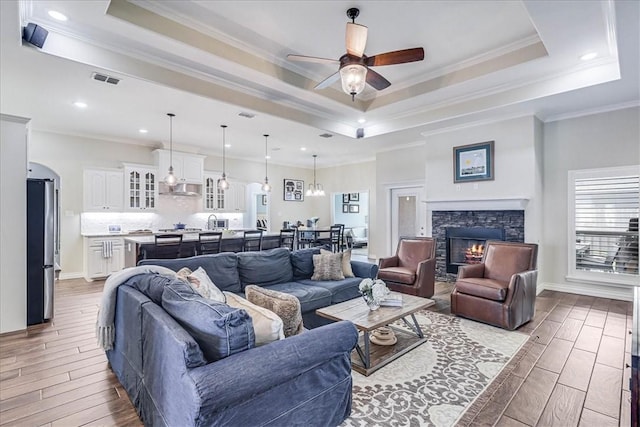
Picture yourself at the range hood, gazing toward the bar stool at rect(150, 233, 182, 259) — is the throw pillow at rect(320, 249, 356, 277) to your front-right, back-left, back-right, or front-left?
front-left

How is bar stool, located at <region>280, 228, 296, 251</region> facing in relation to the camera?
away from the camera

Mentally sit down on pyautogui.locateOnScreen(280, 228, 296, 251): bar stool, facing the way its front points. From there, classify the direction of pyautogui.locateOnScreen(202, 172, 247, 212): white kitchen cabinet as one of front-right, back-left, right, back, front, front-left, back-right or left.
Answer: front-left

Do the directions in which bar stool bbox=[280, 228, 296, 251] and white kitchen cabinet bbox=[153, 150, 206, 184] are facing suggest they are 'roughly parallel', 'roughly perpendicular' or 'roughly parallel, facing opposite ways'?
roughly parallel, facing opposite ways

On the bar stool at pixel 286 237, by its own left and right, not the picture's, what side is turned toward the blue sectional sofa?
back

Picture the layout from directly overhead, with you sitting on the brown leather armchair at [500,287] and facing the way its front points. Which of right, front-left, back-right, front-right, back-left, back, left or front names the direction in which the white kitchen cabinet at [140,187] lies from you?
front-right

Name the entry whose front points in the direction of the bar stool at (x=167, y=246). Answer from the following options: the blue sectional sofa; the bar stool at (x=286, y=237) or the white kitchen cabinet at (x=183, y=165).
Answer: the white kitchen cabinet

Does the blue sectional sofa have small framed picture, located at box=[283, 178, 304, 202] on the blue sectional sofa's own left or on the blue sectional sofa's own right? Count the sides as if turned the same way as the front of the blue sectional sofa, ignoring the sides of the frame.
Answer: on the blue sectional sofa's own left

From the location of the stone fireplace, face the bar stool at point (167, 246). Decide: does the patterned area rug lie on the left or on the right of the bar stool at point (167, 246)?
left

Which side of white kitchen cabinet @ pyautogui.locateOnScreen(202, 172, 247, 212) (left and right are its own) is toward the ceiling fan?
front

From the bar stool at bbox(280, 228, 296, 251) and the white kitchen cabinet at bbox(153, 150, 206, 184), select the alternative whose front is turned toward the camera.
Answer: the white kitchen cabinet

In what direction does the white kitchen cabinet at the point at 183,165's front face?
toward the camera

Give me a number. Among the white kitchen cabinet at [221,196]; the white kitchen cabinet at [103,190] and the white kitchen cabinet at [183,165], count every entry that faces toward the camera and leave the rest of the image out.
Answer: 3

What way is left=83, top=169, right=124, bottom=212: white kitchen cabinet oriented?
toward the camera

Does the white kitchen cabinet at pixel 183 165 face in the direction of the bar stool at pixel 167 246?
yes

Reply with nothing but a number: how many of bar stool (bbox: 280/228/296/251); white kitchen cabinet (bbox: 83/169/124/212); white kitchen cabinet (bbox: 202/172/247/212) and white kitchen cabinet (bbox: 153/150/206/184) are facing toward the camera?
3

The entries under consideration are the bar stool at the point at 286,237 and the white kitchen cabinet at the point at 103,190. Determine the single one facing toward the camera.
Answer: the white kitchen cabinet

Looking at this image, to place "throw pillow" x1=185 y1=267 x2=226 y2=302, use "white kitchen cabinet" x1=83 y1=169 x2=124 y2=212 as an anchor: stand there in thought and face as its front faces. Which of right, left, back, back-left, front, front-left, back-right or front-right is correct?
front

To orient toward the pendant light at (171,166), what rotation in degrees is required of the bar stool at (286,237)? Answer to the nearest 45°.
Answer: approximately 90° to its left
